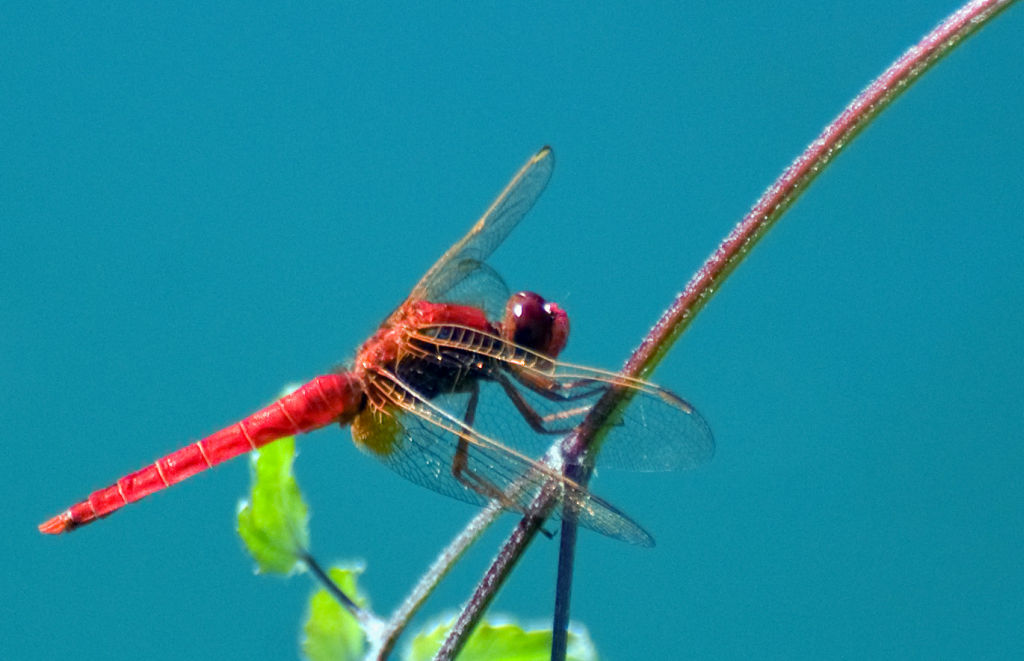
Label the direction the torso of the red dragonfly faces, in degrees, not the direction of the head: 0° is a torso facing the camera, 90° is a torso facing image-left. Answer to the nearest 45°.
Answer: approximately 270°
